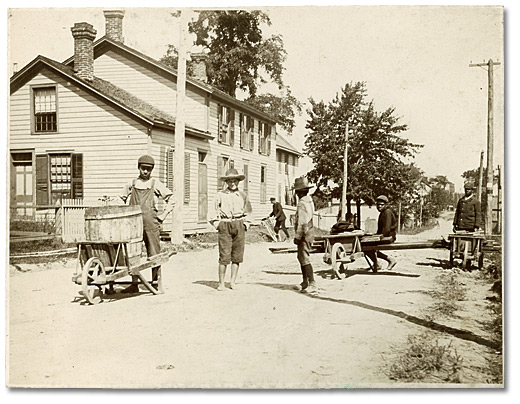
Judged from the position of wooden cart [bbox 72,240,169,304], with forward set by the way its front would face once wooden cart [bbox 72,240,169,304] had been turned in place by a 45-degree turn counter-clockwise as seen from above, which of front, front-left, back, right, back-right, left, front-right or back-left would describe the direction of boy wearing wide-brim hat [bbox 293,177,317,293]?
left

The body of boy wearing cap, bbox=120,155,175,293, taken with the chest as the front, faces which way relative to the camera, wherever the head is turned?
toward the camera

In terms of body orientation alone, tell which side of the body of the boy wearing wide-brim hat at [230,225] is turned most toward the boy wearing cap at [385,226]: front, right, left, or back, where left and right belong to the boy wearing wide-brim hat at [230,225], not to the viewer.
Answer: left

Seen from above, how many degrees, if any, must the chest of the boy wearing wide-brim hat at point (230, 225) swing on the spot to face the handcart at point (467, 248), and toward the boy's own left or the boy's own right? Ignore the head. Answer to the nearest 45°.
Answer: approximately 90° to the boy's own left

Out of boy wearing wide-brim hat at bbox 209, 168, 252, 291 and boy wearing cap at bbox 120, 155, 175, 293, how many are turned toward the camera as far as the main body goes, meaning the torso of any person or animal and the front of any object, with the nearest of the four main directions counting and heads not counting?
2
